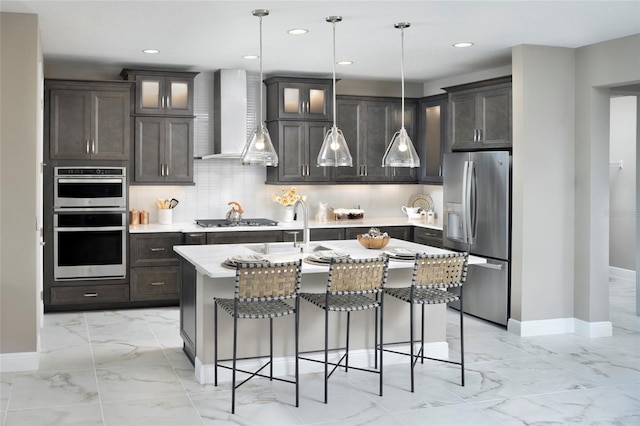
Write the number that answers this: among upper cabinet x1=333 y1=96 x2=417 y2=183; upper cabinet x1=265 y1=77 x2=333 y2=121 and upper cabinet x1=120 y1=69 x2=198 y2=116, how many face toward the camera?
3

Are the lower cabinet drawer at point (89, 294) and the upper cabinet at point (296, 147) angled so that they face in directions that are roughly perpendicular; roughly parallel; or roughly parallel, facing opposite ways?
roughly parallel

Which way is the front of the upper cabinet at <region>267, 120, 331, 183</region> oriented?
toward the camera

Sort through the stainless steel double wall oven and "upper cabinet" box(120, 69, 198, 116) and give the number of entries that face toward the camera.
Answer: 2

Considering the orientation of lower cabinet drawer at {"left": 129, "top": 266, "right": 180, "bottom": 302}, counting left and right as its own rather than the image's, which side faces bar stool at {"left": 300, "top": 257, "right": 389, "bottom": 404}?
front

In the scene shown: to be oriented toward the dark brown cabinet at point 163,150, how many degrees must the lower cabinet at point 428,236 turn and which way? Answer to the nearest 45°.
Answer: approximately 45° to its right

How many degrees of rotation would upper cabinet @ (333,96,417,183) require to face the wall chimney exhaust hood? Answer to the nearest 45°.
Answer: approximately 45° to its right

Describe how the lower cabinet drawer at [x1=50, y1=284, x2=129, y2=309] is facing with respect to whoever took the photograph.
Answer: facing the viewer

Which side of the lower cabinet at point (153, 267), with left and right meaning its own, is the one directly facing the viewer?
front

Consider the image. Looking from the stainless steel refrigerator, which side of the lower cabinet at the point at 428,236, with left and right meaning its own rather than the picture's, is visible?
left

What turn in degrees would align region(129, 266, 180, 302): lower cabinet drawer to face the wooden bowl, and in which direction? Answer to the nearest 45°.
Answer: approximately 45° to its left

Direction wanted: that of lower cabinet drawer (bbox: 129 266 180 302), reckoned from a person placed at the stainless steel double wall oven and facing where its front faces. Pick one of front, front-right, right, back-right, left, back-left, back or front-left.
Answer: left

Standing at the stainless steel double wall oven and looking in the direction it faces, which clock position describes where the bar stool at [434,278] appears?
The bar stool is roughly at 11 o'clock from the stainless steel double wall oven.
